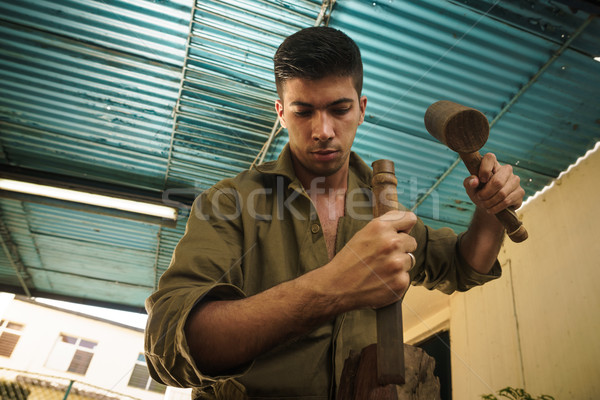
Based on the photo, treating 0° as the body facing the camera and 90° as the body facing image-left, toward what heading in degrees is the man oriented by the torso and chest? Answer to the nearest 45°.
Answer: approximately 315°

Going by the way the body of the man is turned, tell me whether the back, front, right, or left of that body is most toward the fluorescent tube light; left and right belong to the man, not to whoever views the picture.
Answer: back
